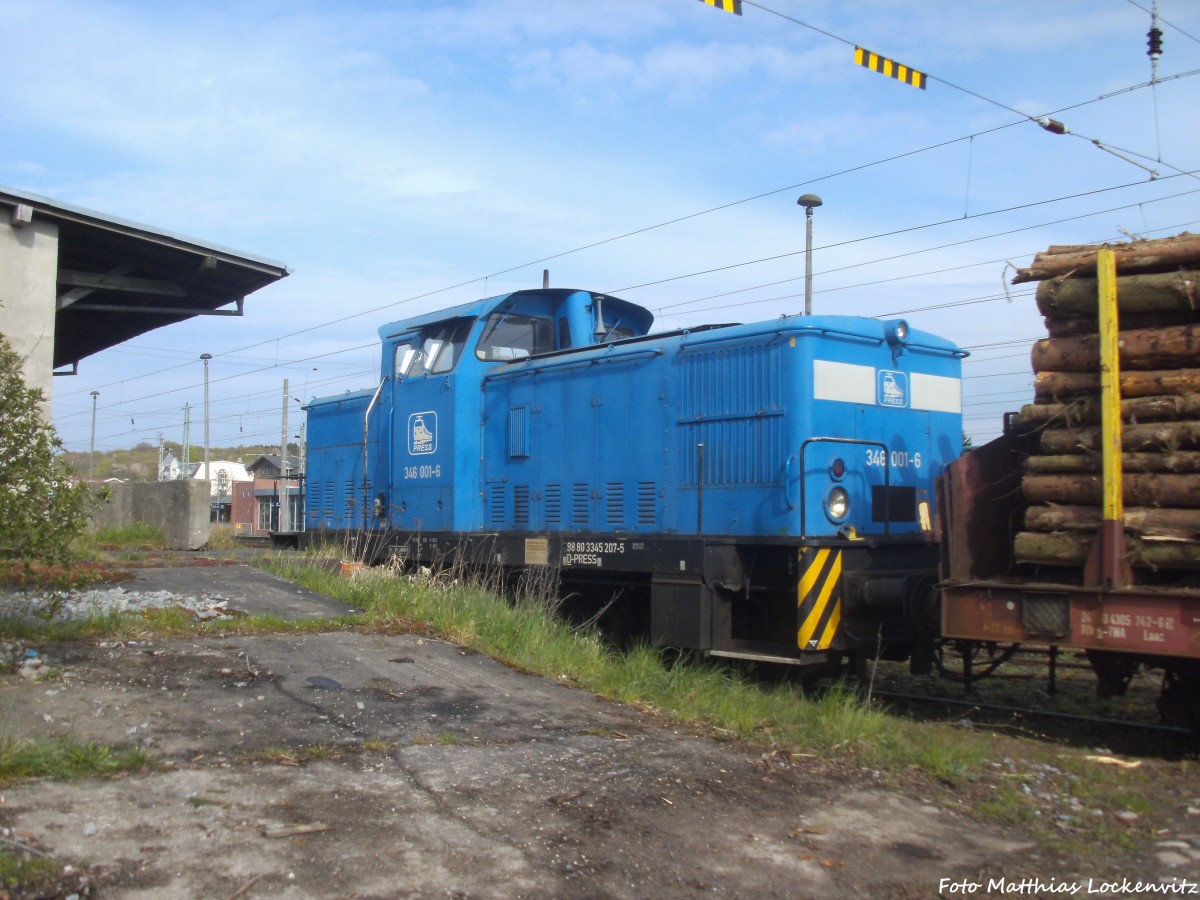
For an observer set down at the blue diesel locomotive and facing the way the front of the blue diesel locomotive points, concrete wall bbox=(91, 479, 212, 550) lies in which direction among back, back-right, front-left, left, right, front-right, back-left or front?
back

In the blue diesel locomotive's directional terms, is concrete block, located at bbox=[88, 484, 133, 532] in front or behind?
behind

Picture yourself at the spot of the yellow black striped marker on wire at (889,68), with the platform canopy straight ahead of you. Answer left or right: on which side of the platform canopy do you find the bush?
left

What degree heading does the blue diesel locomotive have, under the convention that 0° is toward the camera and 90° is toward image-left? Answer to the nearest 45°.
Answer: approximately 315°
